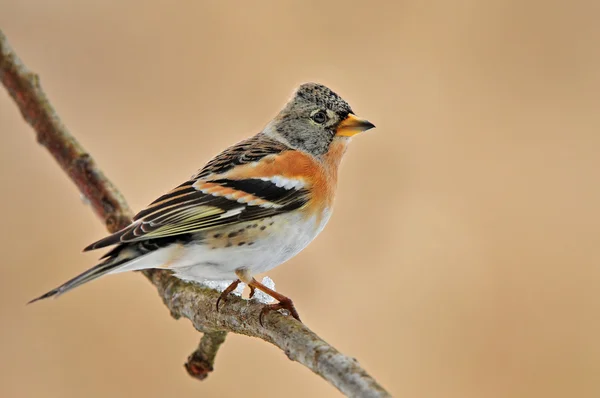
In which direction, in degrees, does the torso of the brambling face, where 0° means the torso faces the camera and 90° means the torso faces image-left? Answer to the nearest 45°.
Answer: approximately 270°
